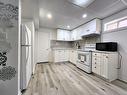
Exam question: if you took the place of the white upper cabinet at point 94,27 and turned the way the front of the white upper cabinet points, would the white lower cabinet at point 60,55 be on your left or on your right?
on your right

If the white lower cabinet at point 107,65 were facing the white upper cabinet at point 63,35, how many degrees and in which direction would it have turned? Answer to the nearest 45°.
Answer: approximately 90° to its right

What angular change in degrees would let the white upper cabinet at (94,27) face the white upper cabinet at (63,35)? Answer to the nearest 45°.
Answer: approximately 90° to its right

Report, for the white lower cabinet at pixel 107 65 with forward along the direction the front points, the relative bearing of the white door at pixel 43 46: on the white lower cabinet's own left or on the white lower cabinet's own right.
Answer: on the white lower cabinet's own right
